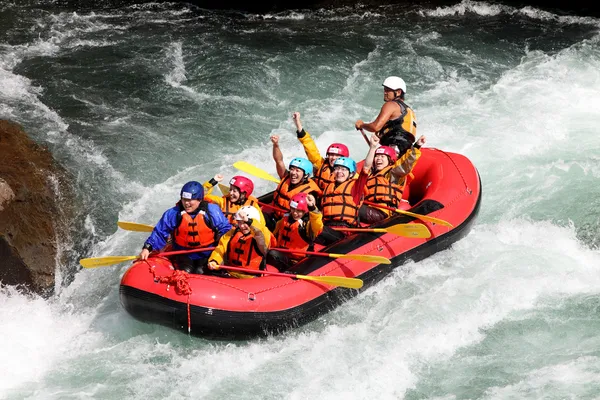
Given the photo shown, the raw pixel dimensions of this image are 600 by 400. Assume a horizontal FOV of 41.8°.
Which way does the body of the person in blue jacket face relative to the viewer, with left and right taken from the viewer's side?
facing the viewer

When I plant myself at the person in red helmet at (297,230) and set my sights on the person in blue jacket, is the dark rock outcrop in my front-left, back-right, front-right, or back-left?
front-right

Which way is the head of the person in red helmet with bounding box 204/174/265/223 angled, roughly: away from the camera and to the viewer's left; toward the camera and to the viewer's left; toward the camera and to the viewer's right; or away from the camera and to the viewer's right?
toward the camera and to the viewer's left

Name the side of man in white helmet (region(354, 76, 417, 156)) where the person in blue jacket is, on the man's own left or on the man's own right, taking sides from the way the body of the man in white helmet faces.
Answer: on the man's own left

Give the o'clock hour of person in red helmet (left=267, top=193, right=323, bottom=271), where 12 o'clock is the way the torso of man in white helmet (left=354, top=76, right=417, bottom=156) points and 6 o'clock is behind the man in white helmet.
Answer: The person in red helmet is roughly at 10 o'clock from the man in white helmet.

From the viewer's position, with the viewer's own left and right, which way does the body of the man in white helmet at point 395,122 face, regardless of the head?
facing to the left of the viewer

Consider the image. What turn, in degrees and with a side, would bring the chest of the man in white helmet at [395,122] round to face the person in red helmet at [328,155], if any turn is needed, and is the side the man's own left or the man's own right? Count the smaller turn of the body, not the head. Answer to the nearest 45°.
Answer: approximately 45° to the man's own left

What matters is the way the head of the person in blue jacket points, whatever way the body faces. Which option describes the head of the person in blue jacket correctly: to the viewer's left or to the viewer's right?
to the viewer's left

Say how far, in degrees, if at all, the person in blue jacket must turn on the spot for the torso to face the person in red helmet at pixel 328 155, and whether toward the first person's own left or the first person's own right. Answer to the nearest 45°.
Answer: approximately 135° to the first person's own left

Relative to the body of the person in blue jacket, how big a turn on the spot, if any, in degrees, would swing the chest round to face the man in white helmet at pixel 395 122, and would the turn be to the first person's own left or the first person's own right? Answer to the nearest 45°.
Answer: approximately 135° to the first person's own left

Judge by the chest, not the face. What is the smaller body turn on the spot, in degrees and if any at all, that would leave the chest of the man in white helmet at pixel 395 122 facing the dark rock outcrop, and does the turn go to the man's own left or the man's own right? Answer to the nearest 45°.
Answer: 0° — they already face it

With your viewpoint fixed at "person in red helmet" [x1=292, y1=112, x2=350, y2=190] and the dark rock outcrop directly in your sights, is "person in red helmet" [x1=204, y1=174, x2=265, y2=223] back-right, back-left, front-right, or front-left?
front-left
